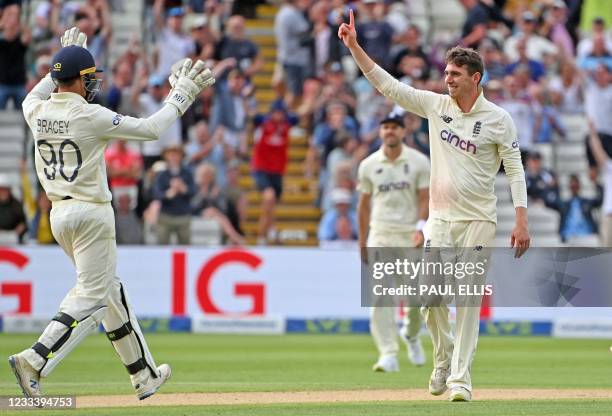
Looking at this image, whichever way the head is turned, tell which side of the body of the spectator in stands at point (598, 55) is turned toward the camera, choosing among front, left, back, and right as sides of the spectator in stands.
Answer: front

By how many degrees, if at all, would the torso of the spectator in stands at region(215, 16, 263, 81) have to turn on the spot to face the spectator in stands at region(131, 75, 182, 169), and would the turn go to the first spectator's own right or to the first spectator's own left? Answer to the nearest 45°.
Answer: approximately 45° to the first spectator's own right

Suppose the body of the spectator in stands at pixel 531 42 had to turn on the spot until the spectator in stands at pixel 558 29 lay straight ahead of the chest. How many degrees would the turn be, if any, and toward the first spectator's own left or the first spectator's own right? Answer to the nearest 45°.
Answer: approximately 135° to the first spectator's own left

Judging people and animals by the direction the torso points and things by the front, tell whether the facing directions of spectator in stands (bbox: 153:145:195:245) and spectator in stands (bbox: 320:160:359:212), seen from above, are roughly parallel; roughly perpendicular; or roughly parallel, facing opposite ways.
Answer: roughly parallel

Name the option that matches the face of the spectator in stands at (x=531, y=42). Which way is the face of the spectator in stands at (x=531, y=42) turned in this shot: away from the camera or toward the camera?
toward the camera

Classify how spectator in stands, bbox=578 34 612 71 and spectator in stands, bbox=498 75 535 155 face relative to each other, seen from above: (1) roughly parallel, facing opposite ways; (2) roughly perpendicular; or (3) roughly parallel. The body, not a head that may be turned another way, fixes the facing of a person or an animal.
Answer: roughly parallel

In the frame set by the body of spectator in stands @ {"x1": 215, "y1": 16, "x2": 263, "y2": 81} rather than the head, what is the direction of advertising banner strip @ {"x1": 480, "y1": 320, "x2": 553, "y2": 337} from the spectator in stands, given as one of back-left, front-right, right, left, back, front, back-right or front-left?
front-left

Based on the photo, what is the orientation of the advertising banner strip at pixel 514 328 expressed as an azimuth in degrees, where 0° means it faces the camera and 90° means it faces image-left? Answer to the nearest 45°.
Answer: approximately 0°

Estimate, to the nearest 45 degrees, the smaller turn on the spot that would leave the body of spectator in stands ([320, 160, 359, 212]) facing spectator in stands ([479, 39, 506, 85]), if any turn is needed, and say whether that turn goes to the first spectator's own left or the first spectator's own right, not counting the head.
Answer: approximately 135° to the first spectator's own left

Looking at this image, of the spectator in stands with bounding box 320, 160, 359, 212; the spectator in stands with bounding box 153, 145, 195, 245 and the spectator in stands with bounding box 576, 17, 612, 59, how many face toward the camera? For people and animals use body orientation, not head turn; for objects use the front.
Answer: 3

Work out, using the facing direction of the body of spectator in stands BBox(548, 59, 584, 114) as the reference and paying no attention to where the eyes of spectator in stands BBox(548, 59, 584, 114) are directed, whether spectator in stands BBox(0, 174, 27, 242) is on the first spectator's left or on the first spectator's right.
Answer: on the first spectator's right

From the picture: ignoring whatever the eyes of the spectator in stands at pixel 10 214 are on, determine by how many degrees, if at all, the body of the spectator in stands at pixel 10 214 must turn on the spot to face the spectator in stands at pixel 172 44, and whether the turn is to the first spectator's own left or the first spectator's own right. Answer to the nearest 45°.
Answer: approximately 135° to the first spectator's own left

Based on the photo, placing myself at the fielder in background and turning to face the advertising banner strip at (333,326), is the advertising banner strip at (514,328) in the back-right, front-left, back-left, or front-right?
front-right

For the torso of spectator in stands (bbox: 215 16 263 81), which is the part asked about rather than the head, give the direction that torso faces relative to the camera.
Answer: toward the camera

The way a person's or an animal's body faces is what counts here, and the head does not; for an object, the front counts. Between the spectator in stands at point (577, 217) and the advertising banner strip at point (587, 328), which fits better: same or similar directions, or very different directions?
same or similar directions

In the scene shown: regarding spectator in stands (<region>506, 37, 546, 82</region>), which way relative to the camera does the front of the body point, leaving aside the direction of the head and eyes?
toward the camera
